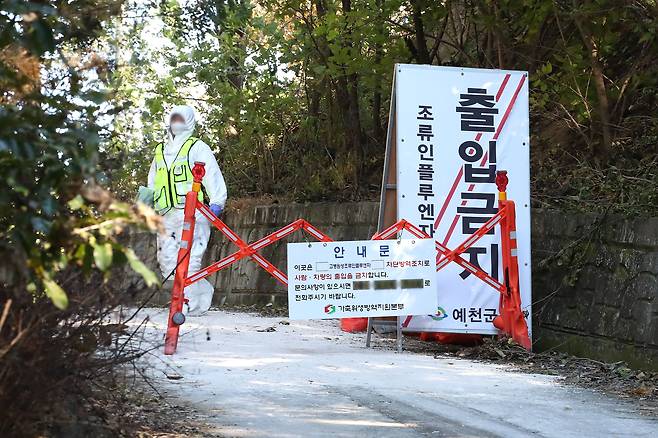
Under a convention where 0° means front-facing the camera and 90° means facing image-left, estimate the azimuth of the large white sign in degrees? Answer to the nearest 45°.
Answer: approximately 0°

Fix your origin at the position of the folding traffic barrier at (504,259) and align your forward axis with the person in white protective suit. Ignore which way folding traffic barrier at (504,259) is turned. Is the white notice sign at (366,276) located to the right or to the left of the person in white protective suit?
left

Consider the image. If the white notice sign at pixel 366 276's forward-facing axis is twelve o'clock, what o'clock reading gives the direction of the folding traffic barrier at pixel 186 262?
The folding traffic barrier is roughly at 3 o'clock from the white notice sign.

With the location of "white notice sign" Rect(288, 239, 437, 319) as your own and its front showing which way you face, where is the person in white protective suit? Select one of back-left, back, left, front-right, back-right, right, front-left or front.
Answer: back-right

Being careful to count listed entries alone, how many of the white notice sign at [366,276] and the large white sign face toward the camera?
2
